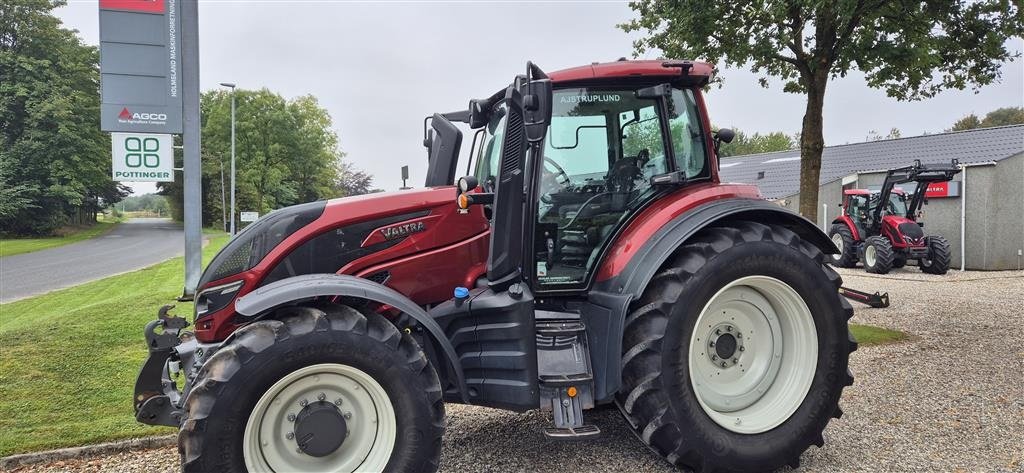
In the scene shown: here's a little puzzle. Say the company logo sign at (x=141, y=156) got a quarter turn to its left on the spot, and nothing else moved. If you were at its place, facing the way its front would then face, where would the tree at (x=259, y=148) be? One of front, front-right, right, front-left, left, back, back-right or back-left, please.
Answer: left

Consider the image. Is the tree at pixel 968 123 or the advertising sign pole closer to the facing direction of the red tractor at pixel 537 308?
the advertising sign pole

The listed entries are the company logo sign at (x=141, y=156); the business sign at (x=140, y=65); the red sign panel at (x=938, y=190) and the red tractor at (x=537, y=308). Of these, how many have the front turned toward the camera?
3

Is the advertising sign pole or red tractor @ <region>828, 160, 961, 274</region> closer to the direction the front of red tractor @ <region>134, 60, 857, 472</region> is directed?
the advertising sign pole

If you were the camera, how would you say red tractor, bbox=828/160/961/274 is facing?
facing the viewer and to the right of the viewer

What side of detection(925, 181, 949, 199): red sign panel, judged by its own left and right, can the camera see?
front

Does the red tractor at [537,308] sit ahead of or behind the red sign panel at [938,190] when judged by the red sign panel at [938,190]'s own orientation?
ahead

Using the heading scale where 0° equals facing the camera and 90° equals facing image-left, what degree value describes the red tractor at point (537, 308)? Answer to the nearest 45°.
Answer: approximately 90°

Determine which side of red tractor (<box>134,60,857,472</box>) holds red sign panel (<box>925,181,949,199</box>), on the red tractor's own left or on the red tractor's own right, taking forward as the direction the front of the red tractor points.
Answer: on the red tractor's own right

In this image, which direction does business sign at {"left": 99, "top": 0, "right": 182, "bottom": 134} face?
toward the camera

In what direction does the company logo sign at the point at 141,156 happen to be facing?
toward the camera
